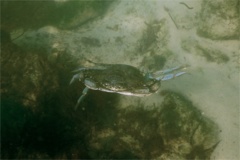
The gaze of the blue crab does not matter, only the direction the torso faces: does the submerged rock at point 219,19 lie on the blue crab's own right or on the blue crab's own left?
on the blue crab's own left
